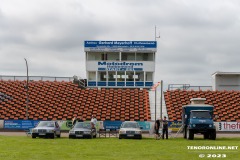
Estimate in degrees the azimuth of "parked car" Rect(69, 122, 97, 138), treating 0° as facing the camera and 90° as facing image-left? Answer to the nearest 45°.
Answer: approximately 0°
